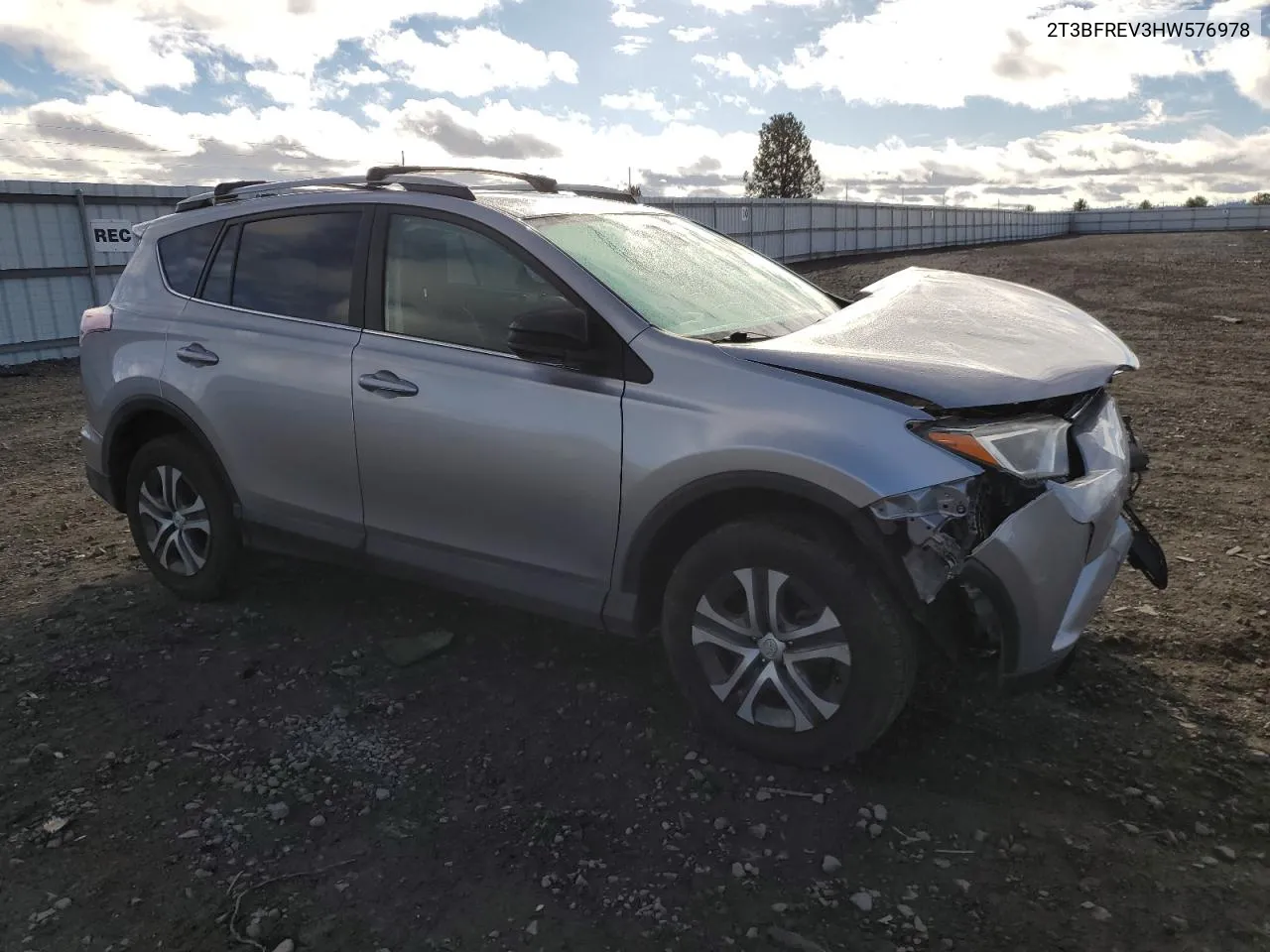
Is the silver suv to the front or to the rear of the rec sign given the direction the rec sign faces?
to the front

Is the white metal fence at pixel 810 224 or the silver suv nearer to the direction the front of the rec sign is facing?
the silver suv

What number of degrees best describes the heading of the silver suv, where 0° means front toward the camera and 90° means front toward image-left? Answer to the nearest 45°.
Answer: approximately 315°

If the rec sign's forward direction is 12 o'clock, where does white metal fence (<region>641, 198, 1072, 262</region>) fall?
The white metal fence is roughly at 8 o'clock from the rec sign.

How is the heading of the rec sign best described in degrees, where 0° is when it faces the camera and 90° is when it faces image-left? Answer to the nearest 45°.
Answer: approximately 0°

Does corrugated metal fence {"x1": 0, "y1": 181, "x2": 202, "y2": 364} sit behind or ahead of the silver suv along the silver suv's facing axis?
behind
